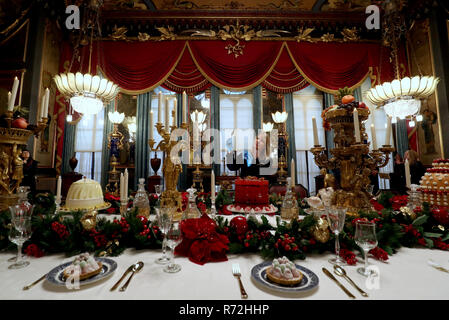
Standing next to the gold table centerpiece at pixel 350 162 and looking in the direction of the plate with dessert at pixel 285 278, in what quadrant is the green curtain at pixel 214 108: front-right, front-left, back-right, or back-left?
back-right

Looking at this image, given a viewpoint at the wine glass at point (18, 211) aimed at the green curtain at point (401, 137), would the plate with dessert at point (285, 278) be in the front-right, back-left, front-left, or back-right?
front-right

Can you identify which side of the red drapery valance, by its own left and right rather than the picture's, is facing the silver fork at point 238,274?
front

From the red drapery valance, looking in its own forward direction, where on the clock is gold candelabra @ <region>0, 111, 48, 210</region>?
The gold candelabra is roughly at 1 o'clock from the red drapery valance.

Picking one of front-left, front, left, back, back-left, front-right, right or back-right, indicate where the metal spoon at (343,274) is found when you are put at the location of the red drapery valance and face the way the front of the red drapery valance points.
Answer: front

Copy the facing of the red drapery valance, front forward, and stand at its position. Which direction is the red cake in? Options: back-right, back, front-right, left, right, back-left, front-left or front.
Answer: front

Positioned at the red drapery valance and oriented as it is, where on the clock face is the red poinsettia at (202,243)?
The red poinsettia is roughly at 12 o'clock from the red drapery valance.

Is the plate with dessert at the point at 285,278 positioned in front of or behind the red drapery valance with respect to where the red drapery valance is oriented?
in front

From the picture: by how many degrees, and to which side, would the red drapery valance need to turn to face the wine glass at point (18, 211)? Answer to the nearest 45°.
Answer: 0° — it already faces it

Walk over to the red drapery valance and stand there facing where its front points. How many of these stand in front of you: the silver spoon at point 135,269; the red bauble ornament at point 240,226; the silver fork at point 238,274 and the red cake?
4

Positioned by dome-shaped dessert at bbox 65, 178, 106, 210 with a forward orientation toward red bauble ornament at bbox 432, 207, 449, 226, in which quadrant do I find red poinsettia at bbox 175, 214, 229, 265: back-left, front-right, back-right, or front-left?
front-right

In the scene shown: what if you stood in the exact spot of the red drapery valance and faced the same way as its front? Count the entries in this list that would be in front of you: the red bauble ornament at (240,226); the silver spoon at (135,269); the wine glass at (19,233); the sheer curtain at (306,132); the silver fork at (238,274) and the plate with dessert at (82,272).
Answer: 5

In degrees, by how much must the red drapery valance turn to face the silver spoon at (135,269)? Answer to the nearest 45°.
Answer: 0° — it already faces it

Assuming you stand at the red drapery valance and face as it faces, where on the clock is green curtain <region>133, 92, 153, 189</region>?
The green curtain is roughly at 3 o'clock from the red drapery valance.

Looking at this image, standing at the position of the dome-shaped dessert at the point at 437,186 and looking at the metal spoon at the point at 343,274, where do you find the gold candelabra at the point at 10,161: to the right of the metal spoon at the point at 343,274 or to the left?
right

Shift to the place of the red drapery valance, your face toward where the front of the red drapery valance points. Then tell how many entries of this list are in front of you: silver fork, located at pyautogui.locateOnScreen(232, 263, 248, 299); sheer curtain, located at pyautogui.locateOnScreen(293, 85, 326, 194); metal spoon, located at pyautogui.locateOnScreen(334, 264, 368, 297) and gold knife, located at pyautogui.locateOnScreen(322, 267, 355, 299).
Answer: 3

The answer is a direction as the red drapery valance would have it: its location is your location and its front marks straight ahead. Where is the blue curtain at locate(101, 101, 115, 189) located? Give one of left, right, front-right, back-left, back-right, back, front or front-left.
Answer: right

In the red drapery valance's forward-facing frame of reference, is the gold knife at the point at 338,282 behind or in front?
in front

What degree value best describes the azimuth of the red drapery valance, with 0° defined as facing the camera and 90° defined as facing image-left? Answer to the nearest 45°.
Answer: approximately 0°

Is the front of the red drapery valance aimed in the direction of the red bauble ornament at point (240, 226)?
yes
